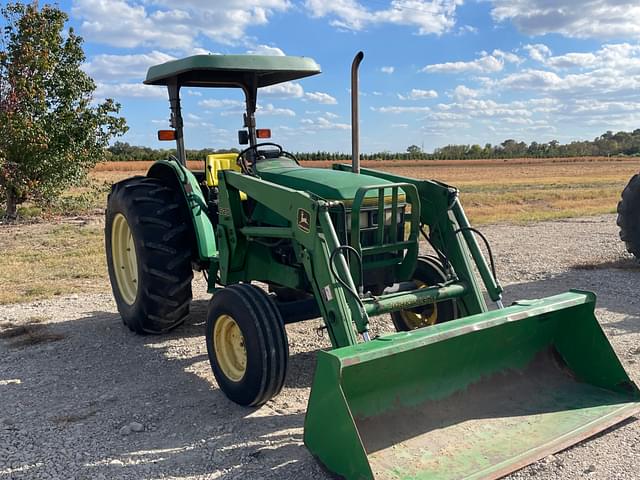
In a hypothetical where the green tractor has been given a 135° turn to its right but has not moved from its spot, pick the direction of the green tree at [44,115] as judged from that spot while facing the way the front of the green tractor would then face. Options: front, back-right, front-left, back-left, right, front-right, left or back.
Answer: front-right

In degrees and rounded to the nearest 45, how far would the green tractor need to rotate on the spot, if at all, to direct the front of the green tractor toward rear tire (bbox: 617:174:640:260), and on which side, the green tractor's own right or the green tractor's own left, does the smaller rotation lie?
approximately 90° to the green tractor's own left

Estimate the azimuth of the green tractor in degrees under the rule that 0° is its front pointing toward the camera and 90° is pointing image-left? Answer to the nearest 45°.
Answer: approximately 315°
